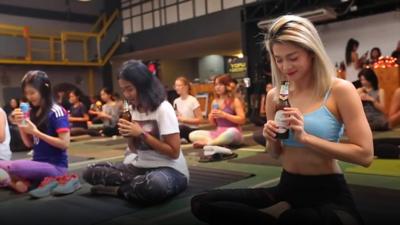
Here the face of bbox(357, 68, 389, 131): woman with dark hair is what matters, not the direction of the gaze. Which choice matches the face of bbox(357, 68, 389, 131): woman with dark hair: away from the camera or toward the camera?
toward the camera

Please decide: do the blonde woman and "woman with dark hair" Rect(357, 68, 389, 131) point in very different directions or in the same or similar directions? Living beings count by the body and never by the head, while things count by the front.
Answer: same or similar directions

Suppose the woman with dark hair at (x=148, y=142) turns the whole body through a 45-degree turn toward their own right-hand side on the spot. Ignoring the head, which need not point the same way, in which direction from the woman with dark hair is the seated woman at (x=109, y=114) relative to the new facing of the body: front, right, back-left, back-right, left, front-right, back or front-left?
right

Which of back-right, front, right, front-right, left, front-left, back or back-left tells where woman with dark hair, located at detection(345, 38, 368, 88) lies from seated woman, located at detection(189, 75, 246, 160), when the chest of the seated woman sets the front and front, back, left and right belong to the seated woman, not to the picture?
back

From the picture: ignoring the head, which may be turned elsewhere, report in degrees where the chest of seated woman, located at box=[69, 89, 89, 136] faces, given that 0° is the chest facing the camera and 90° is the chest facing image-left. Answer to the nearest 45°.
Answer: approximately 45°

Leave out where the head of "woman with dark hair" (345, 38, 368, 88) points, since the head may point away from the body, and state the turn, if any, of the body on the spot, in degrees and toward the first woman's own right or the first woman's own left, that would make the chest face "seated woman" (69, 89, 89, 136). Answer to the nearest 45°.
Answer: approximately 135° to the first woman's own right

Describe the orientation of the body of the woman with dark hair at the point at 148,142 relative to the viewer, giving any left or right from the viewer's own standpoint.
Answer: facing the viewer and to the left of the viewer

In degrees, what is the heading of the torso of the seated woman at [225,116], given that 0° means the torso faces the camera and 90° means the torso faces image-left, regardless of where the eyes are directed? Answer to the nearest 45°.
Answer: approximately 45°
